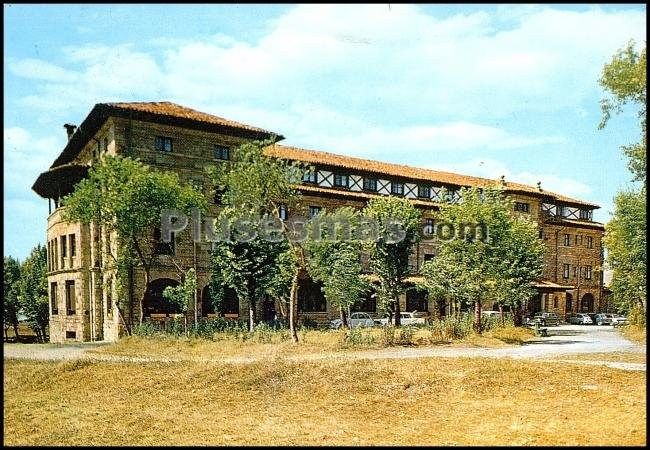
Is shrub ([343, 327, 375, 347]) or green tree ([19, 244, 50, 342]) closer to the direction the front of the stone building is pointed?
the shrub

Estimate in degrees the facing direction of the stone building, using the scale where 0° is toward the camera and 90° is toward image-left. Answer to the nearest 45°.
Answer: approximately 315°

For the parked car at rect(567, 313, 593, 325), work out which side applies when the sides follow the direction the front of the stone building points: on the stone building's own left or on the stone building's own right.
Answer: on the stone building's own left
